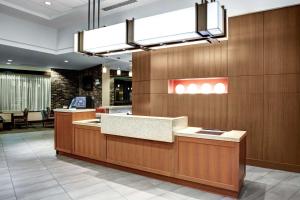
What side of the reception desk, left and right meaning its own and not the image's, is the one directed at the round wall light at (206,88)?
back

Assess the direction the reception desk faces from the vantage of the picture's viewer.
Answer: facing the viewer and to the left of the viewer

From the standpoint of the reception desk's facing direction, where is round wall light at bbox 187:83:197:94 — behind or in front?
behind

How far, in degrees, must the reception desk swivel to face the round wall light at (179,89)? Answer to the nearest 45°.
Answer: approximately 135° to its right
